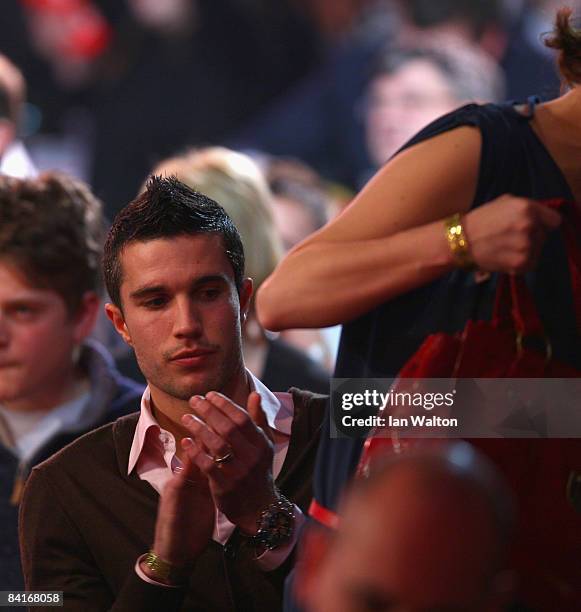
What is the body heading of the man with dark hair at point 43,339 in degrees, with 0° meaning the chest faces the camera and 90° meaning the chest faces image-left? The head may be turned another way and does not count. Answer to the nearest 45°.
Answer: approximately 45°

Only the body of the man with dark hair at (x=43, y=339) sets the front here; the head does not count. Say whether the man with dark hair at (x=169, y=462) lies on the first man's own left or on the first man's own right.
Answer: on the first man's own left
